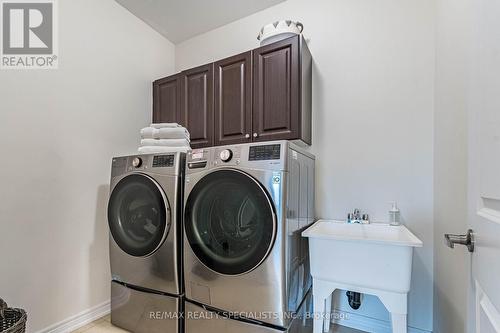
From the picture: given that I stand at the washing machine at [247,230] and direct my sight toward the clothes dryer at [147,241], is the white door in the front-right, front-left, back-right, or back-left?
back-left

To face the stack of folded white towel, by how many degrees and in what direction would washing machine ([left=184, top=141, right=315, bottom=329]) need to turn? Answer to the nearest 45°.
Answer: approximately 90° to its right

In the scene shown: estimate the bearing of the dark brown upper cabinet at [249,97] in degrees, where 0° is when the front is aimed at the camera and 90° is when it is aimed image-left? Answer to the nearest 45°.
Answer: approximately 45°

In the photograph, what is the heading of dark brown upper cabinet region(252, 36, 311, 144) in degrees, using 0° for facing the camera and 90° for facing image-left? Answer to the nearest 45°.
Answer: approximately 45°
